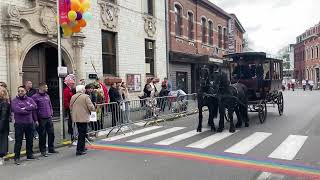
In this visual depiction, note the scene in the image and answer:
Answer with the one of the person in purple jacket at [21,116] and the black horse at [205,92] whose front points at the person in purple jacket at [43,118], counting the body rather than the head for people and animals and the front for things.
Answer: the black horse

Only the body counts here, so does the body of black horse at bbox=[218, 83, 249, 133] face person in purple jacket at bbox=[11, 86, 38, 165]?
yes

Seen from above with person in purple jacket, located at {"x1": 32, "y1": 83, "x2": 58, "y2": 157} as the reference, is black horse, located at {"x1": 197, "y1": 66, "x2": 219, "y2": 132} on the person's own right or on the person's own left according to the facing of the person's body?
on the person's own left

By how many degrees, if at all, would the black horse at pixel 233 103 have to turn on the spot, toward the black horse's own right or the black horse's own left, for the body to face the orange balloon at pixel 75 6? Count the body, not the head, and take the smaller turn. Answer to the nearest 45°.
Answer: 0° — it already faces it

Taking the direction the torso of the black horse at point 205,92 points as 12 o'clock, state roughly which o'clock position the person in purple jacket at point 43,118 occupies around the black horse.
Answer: The person in purple jacket is roughly at 12 o'clock from the black horse.

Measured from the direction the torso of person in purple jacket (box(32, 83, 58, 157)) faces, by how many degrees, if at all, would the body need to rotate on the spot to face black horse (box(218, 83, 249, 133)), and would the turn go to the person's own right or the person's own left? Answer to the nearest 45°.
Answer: approximately 45° to the person's own left
